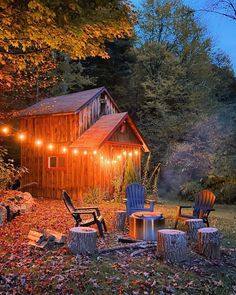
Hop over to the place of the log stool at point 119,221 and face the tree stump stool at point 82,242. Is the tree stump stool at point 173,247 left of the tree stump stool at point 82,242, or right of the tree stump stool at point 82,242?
left

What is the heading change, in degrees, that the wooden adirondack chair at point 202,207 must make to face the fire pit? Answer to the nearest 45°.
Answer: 0° — it already faces it

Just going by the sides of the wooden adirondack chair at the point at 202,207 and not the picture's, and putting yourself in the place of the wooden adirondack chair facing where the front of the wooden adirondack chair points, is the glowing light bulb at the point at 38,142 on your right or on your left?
on your right

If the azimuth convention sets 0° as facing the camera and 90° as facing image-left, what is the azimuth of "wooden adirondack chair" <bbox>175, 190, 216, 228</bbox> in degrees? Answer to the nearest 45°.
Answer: approximately 45°

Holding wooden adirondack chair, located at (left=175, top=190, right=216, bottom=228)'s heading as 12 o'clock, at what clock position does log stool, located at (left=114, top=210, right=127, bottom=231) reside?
The log stool is roughly at 1 o'clock from the wooden adirondack chair.

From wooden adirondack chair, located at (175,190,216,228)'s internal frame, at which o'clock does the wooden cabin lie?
The wooden cabin is roughly at 3 o'clock from the wooden adirondack chair.

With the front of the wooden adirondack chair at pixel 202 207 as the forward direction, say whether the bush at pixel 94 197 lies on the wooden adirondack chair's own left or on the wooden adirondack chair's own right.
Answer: on the wooden adirondack chair's own right

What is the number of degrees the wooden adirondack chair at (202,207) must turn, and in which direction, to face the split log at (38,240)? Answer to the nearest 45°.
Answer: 0° — it already faces it
